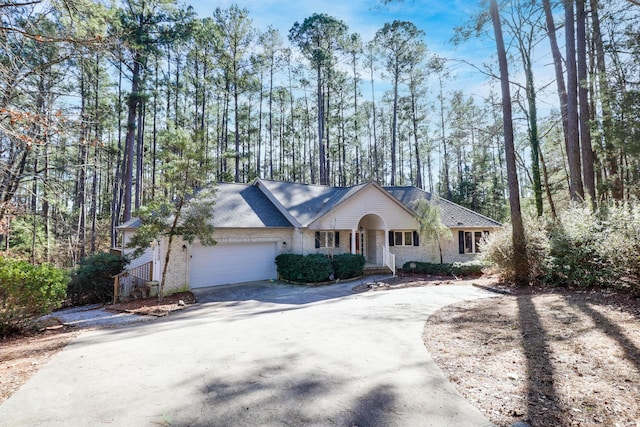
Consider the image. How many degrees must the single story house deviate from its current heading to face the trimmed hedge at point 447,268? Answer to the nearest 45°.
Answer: approximately 90° to its left

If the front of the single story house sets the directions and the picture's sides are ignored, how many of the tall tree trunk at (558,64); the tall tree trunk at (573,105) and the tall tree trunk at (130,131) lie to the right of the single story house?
1

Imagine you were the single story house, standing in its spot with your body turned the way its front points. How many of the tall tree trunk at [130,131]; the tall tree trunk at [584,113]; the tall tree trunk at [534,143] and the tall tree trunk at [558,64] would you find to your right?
1

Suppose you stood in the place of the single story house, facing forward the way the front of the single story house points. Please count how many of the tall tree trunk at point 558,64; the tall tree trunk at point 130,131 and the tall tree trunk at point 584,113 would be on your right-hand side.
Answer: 1

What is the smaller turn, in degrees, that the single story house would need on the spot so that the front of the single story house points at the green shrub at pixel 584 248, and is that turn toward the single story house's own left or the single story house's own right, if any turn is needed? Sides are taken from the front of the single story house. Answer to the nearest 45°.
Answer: approximately 45° to the single story house's own left

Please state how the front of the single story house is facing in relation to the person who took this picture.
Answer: facing the viewer

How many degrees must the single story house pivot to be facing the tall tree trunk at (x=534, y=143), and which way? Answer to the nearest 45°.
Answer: approximately 90° to its left

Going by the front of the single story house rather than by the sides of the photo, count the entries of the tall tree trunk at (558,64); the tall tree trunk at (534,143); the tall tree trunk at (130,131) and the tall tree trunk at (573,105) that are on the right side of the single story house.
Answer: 1

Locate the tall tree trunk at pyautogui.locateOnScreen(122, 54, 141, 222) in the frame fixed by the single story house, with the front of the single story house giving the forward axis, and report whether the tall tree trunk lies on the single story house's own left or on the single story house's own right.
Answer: on the single story house's own right

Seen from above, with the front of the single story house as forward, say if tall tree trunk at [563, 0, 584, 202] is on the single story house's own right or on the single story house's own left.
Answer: on the single story house's own left

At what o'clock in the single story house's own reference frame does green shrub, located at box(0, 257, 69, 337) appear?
The green shrub is roughly at 1 o'clock from the single story house.

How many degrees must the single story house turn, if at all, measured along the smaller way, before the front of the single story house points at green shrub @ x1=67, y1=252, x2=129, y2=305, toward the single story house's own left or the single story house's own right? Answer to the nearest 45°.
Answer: approximately 45° to the single story house's own right

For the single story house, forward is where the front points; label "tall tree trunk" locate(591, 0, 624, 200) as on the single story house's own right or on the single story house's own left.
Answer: on the single story house's own left

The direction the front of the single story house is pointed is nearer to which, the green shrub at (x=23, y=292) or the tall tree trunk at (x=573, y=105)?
the green shrub
